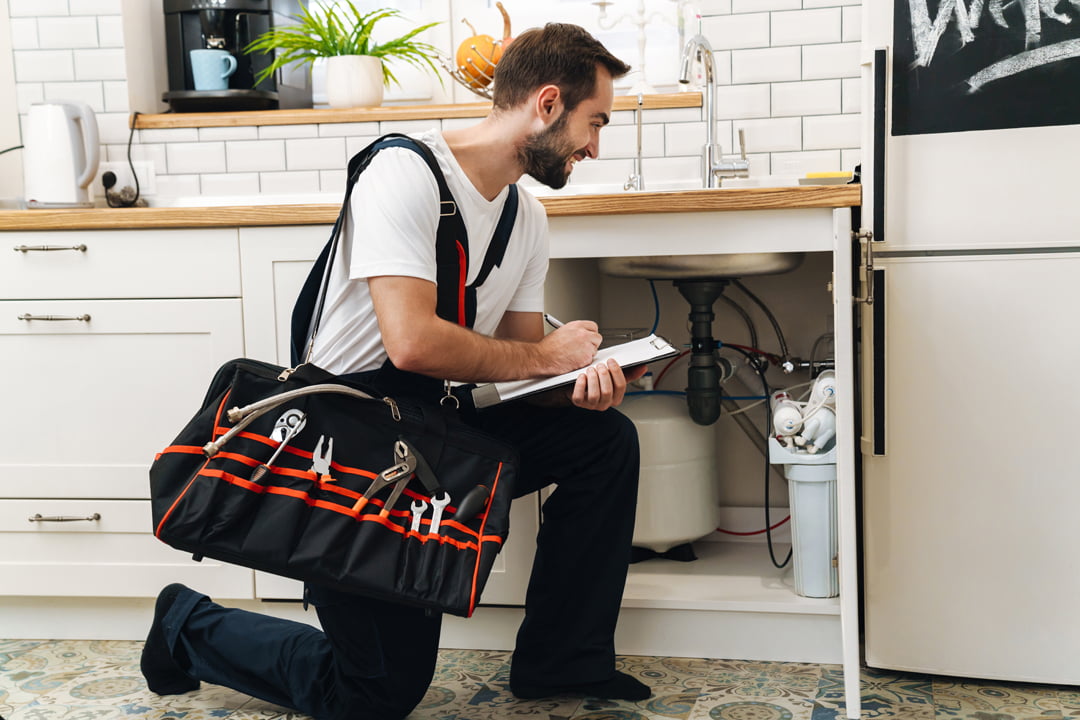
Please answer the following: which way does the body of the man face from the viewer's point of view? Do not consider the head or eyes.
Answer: to the viewer's right

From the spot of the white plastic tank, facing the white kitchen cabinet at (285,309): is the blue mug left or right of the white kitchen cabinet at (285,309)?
right

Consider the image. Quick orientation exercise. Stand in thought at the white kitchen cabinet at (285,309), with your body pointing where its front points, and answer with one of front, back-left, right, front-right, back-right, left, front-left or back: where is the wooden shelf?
back

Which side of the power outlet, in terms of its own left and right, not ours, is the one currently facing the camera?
front

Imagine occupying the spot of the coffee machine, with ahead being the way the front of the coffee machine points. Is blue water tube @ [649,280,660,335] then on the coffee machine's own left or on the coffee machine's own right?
on the coffee machine's own left

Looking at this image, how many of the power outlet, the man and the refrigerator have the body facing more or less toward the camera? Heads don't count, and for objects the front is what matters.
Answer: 2

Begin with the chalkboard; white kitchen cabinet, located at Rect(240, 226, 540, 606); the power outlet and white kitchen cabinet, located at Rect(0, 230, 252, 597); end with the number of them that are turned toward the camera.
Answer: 4

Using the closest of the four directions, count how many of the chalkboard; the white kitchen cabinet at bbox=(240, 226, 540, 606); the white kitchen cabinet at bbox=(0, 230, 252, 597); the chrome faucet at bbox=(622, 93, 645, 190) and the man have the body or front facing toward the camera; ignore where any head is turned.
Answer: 4

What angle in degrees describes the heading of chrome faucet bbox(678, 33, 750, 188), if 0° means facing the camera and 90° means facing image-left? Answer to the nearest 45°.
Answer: approximately 45°

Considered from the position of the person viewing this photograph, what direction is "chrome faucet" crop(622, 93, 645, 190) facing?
facing the viewer

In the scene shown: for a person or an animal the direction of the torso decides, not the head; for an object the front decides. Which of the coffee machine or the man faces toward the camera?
the coffee machine

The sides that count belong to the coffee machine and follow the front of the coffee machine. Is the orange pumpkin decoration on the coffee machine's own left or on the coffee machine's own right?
on the coffee machine's own left

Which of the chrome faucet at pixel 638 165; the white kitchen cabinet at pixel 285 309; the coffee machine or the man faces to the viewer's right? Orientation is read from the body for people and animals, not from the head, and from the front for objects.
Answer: the man

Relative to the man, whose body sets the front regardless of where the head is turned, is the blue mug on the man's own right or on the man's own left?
on the man's own left

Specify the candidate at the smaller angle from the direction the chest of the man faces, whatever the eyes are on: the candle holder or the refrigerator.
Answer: the refrigerator

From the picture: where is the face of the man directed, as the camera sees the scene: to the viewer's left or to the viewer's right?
to the viewer's right

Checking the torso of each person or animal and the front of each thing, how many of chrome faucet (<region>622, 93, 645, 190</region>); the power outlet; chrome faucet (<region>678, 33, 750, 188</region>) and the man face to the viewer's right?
1

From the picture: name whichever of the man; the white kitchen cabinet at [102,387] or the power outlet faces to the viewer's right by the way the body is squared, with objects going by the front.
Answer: the man

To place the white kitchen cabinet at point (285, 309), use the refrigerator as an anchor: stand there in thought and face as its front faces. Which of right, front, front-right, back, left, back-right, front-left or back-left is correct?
right
